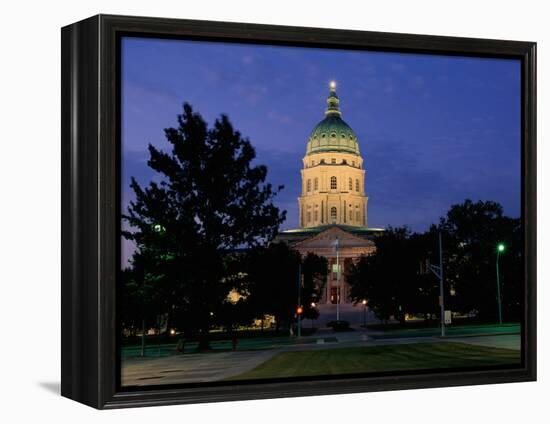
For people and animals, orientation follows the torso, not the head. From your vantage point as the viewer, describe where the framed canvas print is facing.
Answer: facing the viewer and to the right of the viewer
